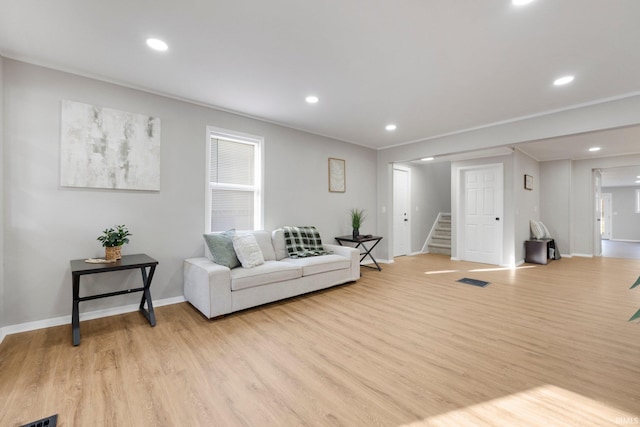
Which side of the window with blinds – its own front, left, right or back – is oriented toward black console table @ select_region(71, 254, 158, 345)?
right

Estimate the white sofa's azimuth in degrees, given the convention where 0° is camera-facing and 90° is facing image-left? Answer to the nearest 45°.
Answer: approximately 315°

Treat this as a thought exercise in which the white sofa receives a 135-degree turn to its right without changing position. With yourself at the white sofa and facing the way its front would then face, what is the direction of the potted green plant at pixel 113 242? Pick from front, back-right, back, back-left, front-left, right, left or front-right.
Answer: front

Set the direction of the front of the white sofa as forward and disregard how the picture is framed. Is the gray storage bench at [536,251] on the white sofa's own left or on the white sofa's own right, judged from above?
on the white sofa's own left

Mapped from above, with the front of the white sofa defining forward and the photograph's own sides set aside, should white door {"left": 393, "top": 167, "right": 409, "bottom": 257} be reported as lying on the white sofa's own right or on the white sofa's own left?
on the white sofa's own left

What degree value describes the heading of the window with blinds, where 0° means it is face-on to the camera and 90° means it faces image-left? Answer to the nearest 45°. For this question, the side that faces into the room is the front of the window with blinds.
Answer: approximately 315°

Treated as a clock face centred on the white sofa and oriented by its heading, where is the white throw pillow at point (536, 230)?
The white throw pillow is roughly at 10 o'clock from the white sofa.
